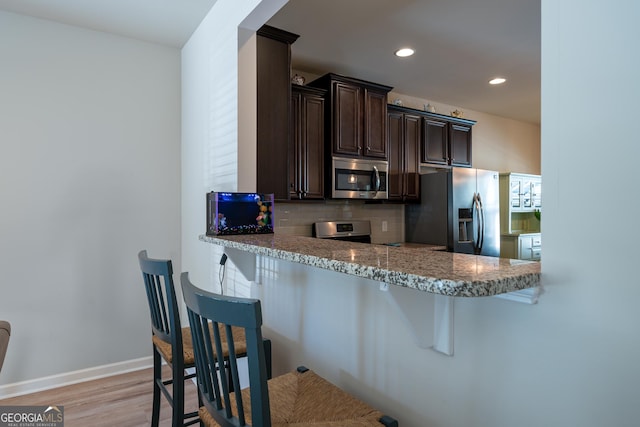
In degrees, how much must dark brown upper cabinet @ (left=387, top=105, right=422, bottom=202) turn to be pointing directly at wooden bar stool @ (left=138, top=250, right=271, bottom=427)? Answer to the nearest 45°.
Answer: approximately 45° to its right

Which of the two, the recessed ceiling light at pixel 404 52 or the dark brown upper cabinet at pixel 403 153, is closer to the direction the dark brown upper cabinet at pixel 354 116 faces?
the recessed ceiling light

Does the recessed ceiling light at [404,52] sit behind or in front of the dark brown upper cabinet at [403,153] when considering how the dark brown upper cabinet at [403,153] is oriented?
in front

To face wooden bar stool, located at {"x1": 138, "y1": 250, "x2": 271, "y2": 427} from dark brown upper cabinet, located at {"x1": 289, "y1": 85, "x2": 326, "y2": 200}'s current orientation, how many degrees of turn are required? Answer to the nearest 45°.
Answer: approximately 45° to its right

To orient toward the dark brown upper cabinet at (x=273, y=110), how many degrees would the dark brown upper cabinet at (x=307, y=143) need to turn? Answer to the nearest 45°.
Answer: approximately 45° to its right

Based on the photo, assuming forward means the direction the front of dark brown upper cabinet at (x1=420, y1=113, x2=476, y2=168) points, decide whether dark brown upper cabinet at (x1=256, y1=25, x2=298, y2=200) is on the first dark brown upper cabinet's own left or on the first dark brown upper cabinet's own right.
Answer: on the first dark brown upper cabinet's own right

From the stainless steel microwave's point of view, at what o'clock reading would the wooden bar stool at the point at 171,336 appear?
The wooden bar stool is roughly at 2 o'clock from the stainless steel microwave.

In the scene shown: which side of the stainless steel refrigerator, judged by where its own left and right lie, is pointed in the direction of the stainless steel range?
right

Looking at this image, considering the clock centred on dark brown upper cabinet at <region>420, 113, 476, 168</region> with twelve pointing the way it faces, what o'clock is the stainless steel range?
The stainless steel range is roughly at 3 o'clock from the dark brown upper cabinet.

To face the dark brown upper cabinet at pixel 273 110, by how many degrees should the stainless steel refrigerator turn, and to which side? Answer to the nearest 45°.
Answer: approximately 90° to its right

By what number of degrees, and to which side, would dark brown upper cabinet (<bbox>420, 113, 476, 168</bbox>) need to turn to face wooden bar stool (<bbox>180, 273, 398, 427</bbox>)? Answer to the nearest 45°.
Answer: approximately 45° to its right
